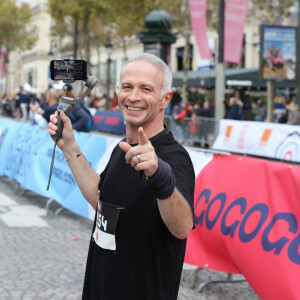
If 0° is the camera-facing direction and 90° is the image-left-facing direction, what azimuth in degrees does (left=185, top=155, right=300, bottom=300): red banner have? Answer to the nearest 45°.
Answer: approximately 45°

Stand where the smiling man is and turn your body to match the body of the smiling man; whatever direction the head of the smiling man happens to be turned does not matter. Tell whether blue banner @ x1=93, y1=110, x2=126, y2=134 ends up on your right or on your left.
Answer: on your right

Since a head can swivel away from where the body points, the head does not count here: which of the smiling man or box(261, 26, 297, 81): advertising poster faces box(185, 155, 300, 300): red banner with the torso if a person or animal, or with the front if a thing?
the advertising poster

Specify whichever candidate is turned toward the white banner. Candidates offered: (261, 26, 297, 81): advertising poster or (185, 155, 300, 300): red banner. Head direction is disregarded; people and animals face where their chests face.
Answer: the advertising poster

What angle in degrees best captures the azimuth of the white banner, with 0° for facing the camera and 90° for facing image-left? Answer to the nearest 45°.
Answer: approximately 45°

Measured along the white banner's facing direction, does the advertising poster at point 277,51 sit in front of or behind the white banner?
behind

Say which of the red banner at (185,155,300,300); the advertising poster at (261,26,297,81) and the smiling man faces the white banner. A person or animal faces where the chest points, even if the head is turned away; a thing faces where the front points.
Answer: the advertising poster

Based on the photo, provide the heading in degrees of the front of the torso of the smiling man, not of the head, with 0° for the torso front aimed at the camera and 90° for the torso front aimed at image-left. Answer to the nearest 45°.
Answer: approximately 45°

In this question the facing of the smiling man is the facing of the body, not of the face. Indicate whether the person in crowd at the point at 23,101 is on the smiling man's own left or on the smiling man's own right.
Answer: on the smiling man's own right

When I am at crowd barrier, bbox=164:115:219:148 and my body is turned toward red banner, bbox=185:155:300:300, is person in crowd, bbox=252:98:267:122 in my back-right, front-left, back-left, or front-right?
back-left

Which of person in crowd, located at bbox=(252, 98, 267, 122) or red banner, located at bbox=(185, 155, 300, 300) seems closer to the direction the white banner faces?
the red banner
